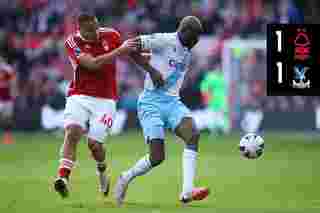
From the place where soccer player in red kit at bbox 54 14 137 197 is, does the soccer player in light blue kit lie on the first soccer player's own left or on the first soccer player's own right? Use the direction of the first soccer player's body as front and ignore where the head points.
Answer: on the first soccer player's own left

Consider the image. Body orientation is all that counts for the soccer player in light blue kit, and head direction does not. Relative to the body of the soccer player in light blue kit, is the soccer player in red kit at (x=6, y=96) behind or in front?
behind

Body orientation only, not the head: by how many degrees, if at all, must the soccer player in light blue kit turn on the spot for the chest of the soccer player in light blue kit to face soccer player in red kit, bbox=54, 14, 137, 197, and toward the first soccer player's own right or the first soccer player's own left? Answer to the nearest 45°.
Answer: approximately 135° to the first soccer player's own right

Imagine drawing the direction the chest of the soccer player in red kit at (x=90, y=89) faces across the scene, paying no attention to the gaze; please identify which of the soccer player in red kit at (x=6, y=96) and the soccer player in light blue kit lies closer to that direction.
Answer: the soccer player in light blue kit

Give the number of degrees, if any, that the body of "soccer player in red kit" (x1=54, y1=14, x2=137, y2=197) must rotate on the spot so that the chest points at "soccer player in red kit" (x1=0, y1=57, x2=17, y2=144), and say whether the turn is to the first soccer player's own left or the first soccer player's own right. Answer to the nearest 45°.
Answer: approximately 180°

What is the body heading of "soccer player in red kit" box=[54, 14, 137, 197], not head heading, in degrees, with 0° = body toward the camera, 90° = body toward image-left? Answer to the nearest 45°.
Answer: approximately 0°

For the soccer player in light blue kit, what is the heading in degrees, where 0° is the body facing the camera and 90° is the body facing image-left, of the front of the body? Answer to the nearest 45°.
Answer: approximately 315°
